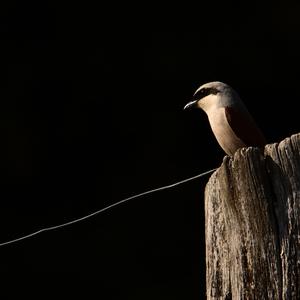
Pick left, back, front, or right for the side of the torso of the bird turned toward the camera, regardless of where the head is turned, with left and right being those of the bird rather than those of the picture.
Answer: left
